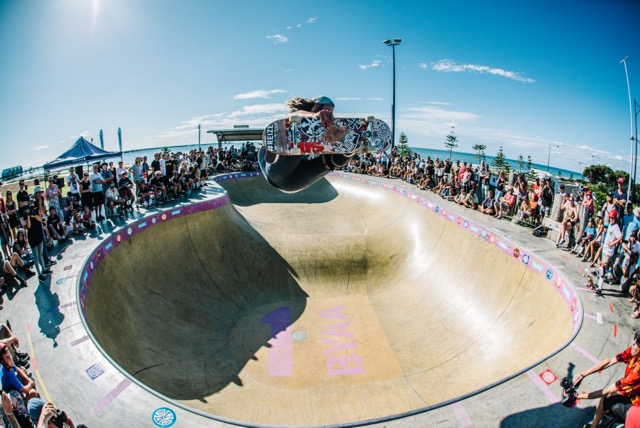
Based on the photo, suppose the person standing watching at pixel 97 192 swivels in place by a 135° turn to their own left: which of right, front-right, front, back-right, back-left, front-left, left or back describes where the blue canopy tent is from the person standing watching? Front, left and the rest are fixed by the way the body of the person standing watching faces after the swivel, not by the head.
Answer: front

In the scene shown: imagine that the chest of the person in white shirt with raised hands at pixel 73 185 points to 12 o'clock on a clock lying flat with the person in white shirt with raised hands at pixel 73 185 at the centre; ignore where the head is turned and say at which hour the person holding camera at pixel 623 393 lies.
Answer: the person holding camera at pixel 623 393 is roughly at 1 o'clock from the person in white shirt with raised hands at pixel 73 185.

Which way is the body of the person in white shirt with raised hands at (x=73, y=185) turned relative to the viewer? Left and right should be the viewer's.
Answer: facing the viewer and to the right of the viewer

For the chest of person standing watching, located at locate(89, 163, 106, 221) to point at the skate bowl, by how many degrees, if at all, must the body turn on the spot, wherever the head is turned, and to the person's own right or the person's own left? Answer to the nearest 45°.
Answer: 0° — they already face it

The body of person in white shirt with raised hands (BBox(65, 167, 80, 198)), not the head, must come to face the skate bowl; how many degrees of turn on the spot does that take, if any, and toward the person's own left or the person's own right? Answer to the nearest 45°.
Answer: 0° — they already face it

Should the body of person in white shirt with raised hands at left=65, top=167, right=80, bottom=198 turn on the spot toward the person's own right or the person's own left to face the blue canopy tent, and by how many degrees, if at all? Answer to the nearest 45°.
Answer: approximately 135° to the person's own left

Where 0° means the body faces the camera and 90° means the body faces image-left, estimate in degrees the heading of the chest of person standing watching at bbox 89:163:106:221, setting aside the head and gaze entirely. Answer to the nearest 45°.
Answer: approximately 315°

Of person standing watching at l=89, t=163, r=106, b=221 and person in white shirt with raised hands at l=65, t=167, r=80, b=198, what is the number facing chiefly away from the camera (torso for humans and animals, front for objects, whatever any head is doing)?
0

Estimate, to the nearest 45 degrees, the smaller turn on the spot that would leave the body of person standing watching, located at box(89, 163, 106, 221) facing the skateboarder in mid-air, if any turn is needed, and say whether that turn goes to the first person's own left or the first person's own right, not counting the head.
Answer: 0° — they already face them

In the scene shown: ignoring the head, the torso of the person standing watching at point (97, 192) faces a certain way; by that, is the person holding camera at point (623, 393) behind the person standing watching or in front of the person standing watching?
in front

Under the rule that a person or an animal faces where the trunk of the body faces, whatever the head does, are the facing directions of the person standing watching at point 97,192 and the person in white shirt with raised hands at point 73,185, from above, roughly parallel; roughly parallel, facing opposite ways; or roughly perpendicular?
roughly parallel

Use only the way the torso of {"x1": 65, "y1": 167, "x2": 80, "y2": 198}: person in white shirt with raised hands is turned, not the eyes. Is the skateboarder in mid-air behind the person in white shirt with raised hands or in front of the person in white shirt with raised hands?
in front
